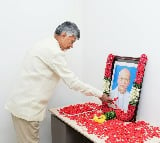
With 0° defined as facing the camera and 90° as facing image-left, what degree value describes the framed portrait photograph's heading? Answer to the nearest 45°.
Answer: approximately 45°

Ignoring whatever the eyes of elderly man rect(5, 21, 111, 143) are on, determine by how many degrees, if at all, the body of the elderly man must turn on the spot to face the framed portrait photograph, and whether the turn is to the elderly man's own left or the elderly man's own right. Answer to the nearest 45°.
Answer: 0° — they already face it

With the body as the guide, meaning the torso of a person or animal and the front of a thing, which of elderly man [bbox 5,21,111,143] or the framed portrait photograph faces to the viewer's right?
the elderly man

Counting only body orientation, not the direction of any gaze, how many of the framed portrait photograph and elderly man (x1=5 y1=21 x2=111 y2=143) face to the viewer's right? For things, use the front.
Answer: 1

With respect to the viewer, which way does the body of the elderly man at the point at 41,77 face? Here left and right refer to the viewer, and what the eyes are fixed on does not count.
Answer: facing to the right of the viewer

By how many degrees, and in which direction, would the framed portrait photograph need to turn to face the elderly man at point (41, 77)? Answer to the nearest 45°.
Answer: approximately 45° to its right
